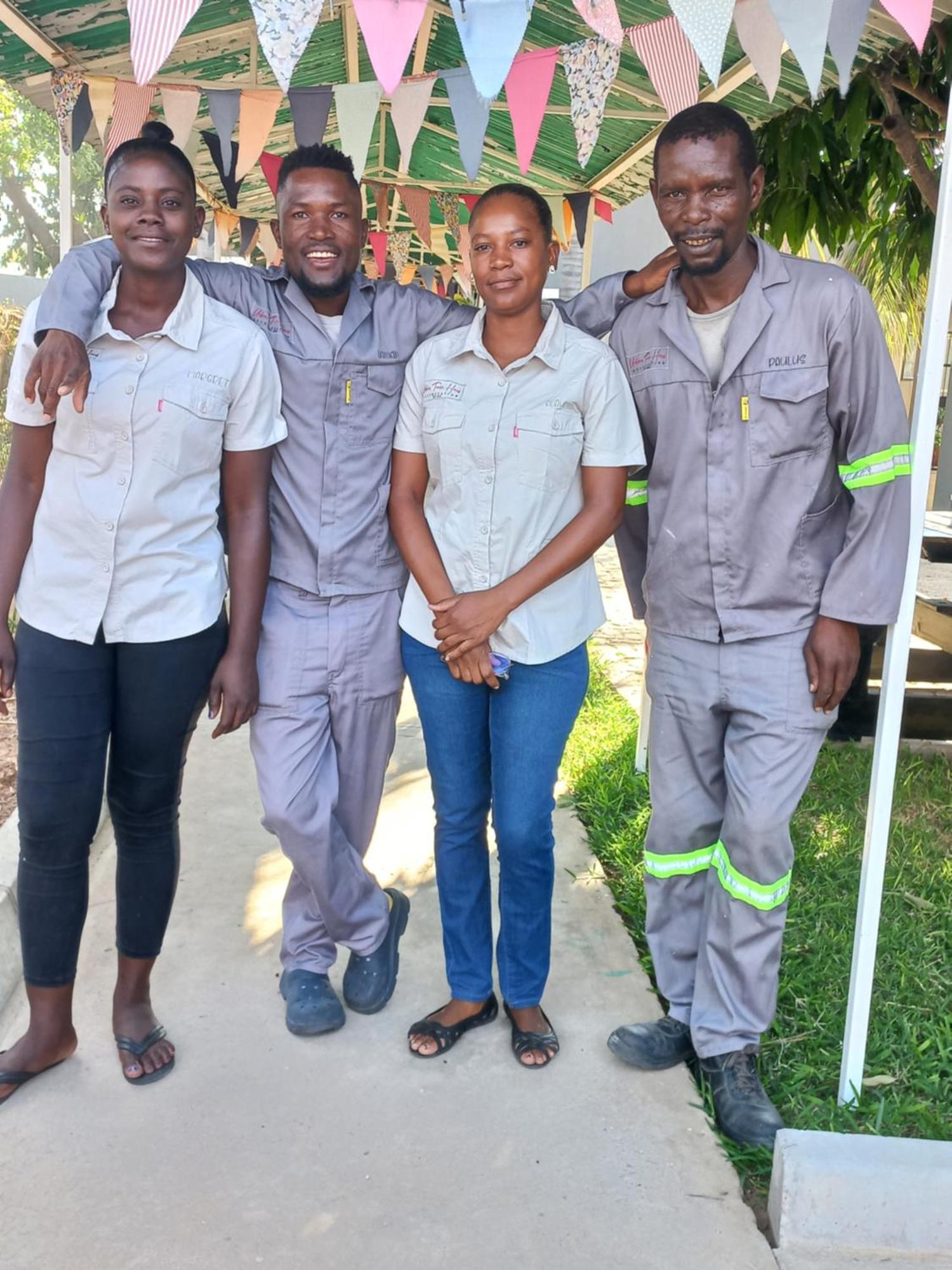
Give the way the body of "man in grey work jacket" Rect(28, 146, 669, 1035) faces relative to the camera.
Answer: toward the camera

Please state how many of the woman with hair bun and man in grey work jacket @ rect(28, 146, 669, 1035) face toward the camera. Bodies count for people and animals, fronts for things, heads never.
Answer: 2

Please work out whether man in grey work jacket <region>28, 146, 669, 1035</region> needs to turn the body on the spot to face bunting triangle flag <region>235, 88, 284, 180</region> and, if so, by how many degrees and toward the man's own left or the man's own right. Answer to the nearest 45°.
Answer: approximately 180°

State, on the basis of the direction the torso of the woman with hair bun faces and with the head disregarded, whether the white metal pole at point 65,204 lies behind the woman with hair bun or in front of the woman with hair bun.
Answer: behind

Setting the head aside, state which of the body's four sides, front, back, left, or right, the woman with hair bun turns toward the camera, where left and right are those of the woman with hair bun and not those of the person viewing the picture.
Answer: front
